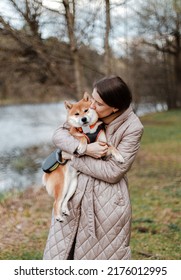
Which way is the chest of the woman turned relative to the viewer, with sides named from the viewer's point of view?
facing the viewer and to the left of the viewer

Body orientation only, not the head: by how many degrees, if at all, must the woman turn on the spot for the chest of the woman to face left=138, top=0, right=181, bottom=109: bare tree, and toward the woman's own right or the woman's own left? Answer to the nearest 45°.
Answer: approximately 135° to the woman's own right
